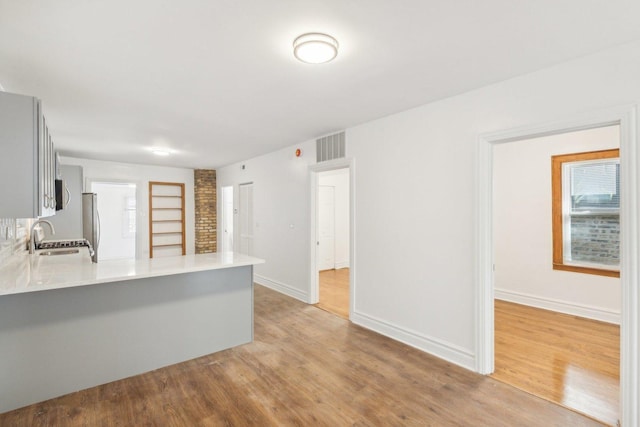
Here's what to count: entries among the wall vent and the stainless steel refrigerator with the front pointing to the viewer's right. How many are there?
1

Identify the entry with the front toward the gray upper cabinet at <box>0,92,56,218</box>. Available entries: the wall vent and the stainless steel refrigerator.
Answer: the wall vent

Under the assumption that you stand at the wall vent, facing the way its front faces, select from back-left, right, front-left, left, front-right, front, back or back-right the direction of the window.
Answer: back-left

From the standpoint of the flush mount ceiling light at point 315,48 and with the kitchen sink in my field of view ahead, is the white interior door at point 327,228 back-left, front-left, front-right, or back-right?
front-right

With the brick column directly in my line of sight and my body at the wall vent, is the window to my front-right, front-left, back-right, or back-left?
back-right

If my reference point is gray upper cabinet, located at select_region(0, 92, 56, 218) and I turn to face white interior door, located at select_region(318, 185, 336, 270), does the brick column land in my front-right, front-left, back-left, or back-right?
front-left

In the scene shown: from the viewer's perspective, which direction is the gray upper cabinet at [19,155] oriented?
to the viewer's right

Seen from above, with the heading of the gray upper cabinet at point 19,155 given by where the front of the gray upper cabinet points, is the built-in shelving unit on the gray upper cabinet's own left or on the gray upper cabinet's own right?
on the gray upper cabinet's own left

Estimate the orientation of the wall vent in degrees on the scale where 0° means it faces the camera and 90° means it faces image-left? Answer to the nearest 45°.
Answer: approximately 45°

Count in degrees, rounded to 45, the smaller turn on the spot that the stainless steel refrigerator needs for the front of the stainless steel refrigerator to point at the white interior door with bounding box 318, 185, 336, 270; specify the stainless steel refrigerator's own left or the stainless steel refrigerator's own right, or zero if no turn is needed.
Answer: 0° — it already faces it

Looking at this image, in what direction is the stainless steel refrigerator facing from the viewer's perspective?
to the viewer's right

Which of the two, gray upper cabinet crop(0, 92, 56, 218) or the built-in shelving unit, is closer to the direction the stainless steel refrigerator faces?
the built-in shelving unit

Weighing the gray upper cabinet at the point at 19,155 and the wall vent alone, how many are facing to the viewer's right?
1

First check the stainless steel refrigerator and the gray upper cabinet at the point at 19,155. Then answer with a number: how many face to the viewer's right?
2

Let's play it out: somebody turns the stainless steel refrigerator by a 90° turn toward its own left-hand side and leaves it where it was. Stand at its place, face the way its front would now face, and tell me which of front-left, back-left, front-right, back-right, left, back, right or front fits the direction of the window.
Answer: back-right

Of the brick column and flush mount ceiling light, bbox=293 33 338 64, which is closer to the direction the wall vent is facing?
the flush mount ceiling light

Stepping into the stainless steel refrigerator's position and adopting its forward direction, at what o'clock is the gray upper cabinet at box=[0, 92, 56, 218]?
The gray upper cabinet is roughly at 3 o'clock from the stainless steel refrigerator.

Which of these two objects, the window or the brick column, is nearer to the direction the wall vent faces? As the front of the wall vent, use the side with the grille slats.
the brick column
